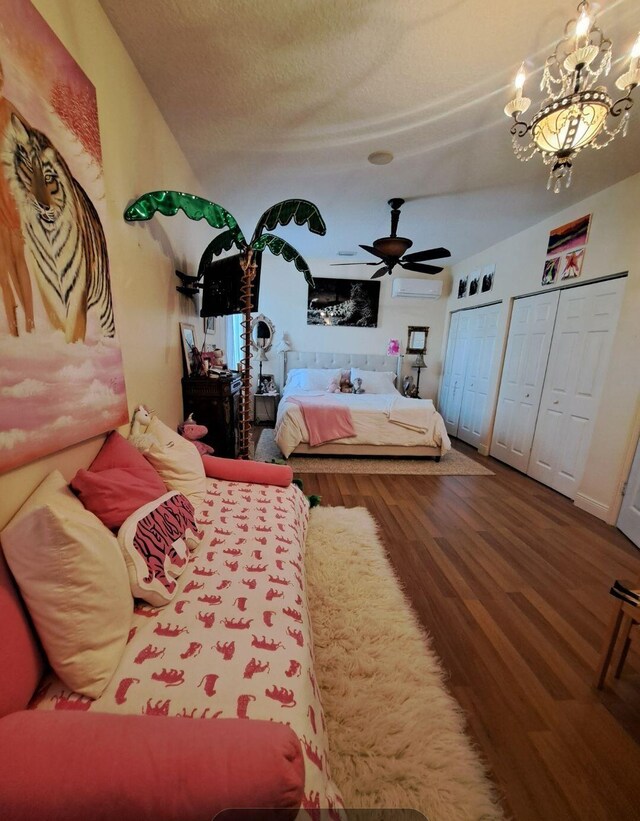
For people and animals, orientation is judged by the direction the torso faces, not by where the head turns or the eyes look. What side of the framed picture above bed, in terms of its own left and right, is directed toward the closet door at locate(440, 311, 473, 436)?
left

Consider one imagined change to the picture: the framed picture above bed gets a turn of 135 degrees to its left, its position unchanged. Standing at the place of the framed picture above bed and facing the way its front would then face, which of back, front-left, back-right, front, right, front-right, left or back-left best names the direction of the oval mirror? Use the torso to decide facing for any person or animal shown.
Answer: back-left

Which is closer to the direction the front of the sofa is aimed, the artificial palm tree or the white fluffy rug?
the white fluffy rug

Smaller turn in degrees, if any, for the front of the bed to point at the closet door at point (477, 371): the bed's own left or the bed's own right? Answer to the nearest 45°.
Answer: approximately 135° to the bed's own left

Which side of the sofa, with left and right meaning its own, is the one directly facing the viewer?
right

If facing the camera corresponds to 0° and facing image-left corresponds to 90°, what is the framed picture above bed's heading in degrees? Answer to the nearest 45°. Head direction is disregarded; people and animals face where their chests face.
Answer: approximately 0°

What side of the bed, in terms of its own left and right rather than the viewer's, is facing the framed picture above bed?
back

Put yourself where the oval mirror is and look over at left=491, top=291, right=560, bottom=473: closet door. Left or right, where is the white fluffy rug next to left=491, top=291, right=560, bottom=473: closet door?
right
